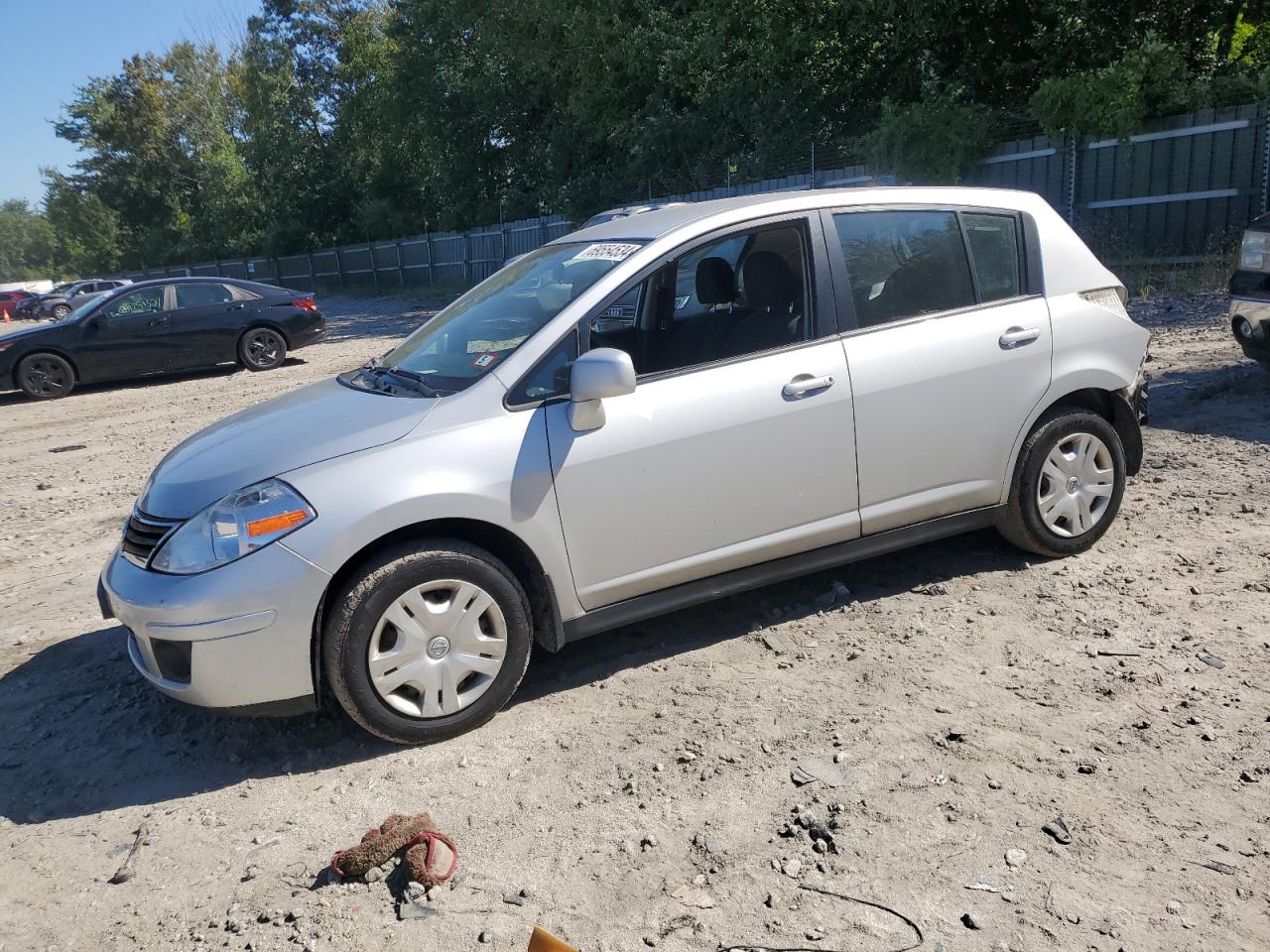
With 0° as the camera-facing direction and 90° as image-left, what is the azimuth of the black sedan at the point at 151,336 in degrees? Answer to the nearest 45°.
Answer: approximately 90°

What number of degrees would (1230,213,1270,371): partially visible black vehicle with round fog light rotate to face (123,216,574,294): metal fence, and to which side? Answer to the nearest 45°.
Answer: approximately 90° to its right

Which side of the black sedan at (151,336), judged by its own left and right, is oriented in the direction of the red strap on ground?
left

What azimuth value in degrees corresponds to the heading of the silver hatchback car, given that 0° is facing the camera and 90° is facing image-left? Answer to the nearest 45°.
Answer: approximately 45°

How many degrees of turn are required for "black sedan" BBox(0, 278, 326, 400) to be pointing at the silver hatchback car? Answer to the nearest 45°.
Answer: approximately 90° to its left
